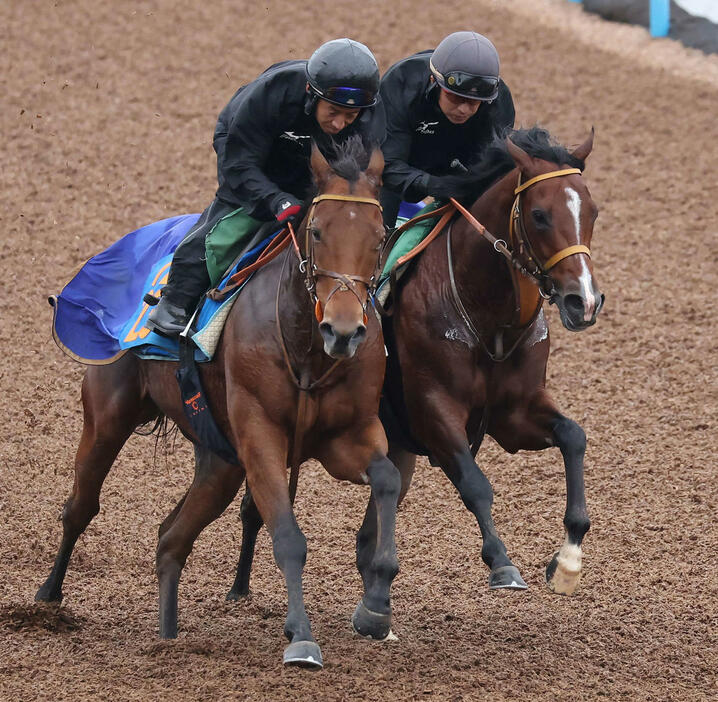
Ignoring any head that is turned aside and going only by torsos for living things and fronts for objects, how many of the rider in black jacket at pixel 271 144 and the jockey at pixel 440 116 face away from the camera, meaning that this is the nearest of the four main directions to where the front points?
0

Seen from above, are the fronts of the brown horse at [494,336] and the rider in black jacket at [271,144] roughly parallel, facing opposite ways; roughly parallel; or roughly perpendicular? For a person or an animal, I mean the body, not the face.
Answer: roughly parallel

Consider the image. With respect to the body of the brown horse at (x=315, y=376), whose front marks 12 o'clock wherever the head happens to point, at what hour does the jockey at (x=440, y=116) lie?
The jockey is roughly at 8 o'clock from the brown horse.

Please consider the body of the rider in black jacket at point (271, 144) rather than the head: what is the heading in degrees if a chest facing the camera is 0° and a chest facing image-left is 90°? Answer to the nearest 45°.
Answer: approximately 315°

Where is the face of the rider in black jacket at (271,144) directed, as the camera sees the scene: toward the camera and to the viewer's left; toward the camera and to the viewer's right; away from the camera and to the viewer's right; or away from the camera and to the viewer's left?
toward the camera and to the viewer's right

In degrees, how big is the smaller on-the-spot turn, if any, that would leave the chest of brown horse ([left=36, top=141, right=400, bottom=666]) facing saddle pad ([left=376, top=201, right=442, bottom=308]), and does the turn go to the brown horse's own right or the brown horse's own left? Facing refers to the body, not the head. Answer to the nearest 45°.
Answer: approximately 135° to the brown horse's own left

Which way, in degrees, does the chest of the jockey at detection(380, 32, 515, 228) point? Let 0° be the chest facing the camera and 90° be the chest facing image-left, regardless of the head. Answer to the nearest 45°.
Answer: approximately 315°

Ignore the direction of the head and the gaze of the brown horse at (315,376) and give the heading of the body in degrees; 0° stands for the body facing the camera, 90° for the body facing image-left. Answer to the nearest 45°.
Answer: approximately 315°

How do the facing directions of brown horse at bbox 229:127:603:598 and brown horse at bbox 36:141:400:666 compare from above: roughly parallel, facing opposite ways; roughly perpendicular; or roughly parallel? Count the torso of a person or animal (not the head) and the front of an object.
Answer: roughly parallel

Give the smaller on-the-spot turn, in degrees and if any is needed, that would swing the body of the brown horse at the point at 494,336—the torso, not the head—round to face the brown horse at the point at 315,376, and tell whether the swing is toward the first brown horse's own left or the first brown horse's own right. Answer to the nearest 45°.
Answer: approximately 90° to the first brown horse's own right

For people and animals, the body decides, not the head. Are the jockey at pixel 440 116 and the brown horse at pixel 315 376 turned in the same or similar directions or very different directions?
same or similar directions

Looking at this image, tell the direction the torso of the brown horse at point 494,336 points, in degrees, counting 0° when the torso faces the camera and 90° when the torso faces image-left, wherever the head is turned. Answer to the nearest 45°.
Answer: approximately 315°

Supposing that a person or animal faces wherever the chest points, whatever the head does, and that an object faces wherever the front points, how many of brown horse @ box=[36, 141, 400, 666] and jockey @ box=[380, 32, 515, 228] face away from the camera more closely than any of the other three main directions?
0
